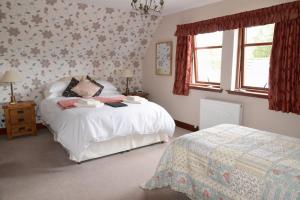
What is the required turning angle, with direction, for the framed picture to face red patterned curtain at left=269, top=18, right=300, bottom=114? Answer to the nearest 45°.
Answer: approximately 90° to its left

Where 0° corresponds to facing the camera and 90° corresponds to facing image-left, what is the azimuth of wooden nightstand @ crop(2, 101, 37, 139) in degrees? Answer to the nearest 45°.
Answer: approximately 0°

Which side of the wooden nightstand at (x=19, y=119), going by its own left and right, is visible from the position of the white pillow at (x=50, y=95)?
left

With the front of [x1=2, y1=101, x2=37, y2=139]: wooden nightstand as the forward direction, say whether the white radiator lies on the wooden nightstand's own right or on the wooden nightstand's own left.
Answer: on the wooden nightstand's own left

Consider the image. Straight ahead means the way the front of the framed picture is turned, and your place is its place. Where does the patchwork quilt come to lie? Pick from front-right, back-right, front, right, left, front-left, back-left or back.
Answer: front-left

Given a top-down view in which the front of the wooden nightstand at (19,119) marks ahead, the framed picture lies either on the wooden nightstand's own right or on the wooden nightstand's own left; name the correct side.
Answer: on the wooden nightstand's own left

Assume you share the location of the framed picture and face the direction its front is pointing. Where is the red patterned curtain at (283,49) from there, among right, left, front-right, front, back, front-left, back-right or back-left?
left

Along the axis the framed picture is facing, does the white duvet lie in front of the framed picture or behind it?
in front

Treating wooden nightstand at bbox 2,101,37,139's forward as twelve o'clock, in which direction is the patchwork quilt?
The patchwork quilt is roughly at 11 o'clock from the wooden nightstand.

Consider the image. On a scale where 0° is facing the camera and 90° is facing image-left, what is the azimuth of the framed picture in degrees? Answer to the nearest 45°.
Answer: approximately 45°

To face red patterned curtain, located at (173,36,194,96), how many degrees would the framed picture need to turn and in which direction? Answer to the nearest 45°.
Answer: approximately 90° to its left

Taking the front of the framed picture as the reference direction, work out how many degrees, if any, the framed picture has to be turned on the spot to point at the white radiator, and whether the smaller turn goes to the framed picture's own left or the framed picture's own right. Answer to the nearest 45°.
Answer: approximately 90° to the framed picture's own left

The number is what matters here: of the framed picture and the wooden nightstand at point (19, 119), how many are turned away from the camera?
0

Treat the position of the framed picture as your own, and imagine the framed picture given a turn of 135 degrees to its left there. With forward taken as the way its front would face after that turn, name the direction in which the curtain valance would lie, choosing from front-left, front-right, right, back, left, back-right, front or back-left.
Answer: front-right

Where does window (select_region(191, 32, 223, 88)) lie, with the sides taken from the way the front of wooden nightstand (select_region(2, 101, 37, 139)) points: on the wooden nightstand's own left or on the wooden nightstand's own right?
on the wooden nightstand's own left
